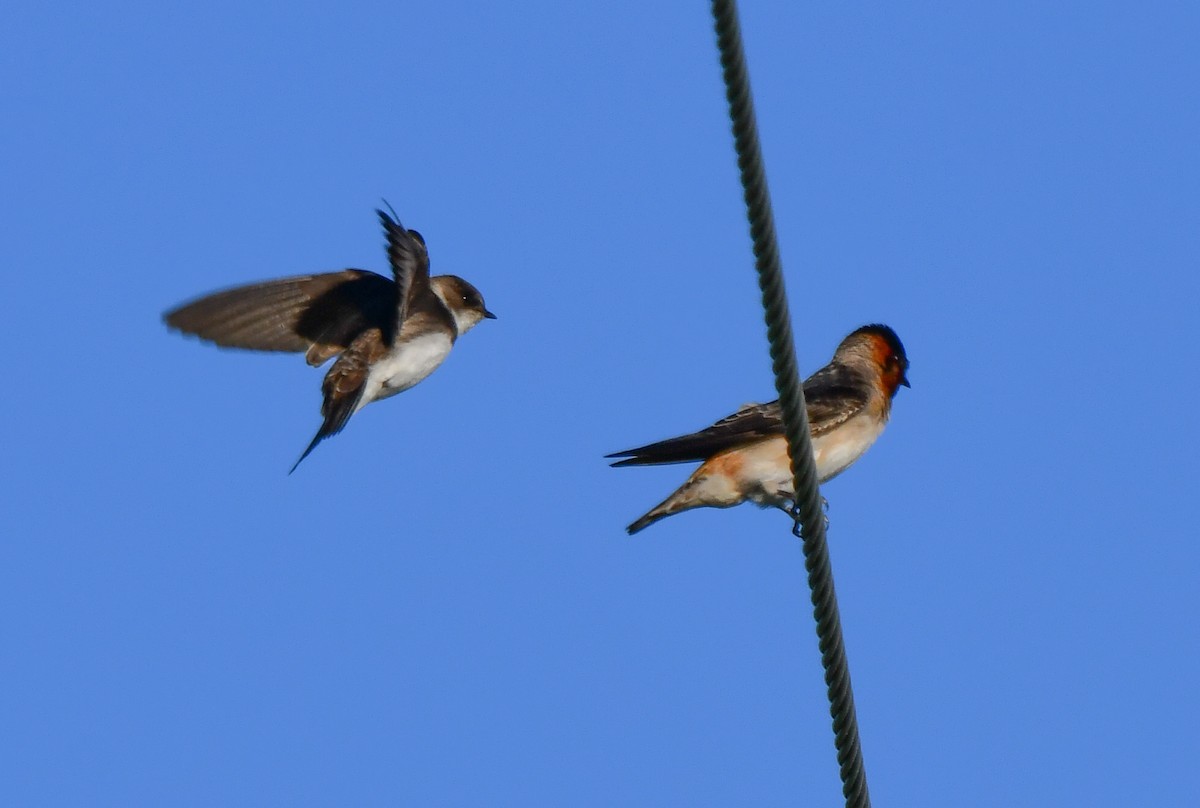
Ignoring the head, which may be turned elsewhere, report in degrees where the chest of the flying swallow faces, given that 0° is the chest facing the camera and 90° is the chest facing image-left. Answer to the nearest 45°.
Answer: approximately 270°

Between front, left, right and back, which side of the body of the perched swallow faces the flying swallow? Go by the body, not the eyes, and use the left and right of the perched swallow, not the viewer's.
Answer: back

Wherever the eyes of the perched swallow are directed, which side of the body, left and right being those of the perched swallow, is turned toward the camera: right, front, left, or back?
right

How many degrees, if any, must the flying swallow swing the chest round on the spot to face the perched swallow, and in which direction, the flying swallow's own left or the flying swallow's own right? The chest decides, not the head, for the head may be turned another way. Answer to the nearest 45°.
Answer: approximately 45° to the flying swallow's own right

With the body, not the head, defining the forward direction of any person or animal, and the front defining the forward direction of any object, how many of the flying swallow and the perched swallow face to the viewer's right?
2
